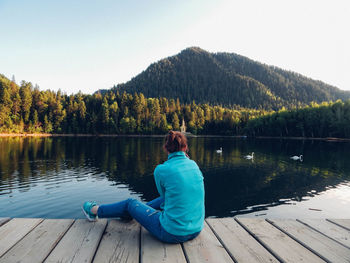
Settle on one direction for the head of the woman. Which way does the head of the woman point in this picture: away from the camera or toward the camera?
away from the camera

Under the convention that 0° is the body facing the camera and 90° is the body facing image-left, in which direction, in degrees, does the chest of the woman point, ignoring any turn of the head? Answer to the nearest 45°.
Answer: approximately 135°
